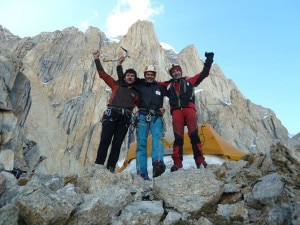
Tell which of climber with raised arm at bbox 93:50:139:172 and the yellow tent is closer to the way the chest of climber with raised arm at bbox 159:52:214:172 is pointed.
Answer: the climber with raised arm

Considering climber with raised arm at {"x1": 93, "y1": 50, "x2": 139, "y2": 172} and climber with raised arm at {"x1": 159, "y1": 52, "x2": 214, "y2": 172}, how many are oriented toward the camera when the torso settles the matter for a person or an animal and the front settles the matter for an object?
2

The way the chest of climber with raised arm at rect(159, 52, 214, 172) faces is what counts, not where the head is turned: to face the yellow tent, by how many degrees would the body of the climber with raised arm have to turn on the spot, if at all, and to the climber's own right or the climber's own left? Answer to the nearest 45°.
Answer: approximately 180°

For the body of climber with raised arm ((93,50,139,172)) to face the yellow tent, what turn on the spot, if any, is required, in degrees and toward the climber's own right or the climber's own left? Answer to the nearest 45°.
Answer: approximately 135° to the climber's own left

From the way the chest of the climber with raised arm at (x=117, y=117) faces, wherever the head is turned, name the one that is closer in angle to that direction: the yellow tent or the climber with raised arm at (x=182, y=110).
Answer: the climber with raised arm

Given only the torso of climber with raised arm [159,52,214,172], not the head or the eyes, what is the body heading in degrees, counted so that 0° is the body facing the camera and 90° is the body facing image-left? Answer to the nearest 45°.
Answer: approximately 0°

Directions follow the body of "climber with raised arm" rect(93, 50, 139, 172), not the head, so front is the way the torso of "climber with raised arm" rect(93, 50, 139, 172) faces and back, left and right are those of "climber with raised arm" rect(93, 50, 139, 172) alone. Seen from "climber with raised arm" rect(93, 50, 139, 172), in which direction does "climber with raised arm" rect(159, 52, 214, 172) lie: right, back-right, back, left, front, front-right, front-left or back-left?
left

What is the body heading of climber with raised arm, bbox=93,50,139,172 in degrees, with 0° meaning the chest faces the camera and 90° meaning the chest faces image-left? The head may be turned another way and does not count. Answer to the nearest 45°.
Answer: approximately 0°
